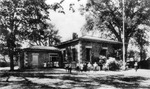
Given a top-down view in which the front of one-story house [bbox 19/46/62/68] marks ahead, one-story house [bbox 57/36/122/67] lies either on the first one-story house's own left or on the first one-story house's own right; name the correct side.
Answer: on the first one-story house's own left

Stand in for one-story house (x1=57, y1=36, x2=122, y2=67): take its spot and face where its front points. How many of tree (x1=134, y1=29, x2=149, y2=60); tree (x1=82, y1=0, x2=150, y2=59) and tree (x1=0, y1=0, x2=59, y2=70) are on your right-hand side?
1

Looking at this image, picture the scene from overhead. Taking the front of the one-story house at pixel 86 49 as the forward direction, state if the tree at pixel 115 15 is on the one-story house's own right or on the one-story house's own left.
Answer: on the one-story house's own left

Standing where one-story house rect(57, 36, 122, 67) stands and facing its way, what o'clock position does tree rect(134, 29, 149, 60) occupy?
The tree is roughly at 9 o'clock from the one-story house.

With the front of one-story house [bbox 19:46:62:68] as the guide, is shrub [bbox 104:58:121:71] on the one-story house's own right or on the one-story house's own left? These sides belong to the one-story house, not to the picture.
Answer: on the one-story house's own left

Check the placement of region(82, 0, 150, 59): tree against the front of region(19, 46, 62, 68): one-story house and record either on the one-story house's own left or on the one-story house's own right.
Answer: on the one-story house's own left

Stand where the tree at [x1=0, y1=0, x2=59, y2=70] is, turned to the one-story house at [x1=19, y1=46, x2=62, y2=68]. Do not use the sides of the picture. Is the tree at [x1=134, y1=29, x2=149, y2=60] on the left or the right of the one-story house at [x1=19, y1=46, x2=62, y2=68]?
right

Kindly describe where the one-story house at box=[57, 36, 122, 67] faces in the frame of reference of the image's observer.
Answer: facing the viewer and to the right of the viewer

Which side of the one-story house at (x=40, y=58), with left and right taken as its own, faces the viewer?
front

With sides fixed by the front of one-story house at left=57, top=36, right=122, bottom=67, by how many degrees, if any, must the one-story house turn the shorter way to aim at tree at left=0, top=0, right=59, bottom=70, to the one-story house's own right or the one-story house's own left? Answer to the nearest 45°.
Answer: approximately 90° to the one-story house's own right

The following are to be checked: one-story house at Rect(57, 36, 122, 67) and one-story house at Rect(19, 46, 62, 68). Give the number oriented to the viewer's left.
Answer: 0

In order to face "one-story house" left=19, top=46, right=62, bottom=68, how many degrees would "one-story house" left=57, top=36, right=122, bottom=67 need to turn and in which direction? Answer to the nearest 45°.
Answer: approximately 135° to its right

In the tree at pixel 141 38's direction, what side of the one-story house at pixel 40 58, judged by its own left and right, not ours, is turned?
left

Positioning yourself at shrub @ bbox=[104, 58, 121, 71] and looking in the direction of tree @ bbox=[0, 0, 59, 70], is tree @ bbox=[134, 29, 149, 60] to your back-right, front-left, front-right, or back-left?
back-right
